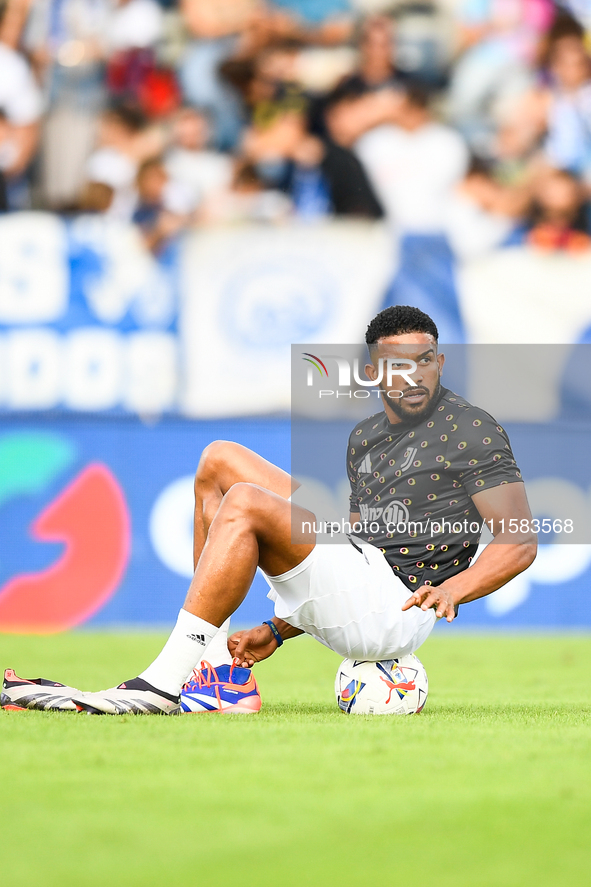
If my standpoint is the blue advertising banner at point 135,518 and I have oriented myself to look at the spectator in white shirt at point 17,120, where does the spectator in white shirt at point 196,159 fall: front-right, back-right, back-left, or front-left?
front-right

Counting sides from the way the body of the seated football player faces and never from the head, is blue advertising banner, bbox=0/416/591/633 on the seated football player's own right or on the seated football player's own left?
on the seated football player's own right

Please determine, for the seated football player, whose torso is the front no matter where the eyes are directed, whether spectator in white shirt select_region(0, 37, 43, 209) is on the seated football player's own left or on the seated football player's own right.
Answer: on the seated football player's own right

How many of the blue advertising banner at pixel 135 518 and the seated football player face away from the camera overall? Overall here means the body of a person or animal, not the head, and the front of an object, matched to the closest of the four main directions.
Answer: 0

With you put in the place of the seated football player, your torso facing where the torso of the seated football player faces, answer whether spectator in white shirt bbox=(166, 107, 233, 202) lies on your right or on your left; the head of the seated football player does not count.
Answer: on your right

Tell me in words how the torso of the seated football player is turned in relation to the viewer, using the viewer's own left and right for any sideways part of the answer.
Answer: facing the viewer and to the left of the viewer

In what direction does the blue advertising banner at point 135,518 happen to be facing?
toward the camera
